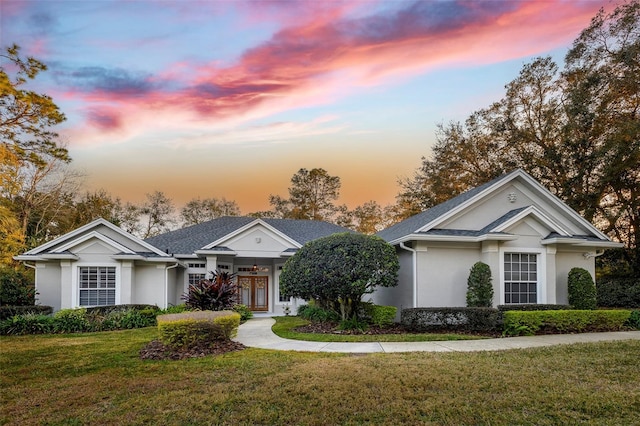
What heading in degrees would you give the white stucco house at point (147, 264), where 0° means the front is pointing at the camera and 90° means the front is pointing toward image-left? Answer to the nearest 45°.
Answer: approximately 0°

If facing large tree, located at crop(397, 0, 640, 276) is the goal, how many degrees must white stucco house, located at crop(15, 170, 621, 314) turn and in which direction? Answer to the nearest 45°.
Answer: approximately 135° to its left

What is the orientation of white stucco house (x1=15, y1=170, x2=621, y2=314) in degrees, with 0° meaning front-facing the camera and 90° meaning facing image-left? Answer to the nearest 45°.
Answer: approximately 0°

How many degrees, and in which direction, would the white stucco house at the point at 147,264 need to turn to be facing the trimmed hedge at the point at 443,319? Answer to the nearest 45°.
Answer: approximately 45° to its left

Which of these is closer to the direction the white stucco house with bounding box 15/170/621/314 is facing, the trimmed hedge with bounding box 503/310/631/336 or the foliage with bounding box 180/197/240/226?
the trimmed hedge

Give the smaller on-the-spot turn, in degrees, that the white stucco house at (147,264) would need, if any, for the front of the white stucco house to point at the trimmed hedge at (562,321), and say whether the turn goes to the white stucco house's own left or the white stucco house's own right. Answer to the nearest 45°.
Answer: approximately 45° to the white stucco house's own left

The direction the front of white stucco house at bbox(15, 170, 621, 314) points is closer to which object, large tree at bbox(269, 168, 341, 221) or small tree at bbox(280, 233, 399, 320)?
the small tree

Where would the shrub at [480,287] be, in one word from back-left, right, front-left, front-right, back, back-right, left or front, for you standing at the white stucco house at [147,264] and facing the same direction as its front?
front-left
